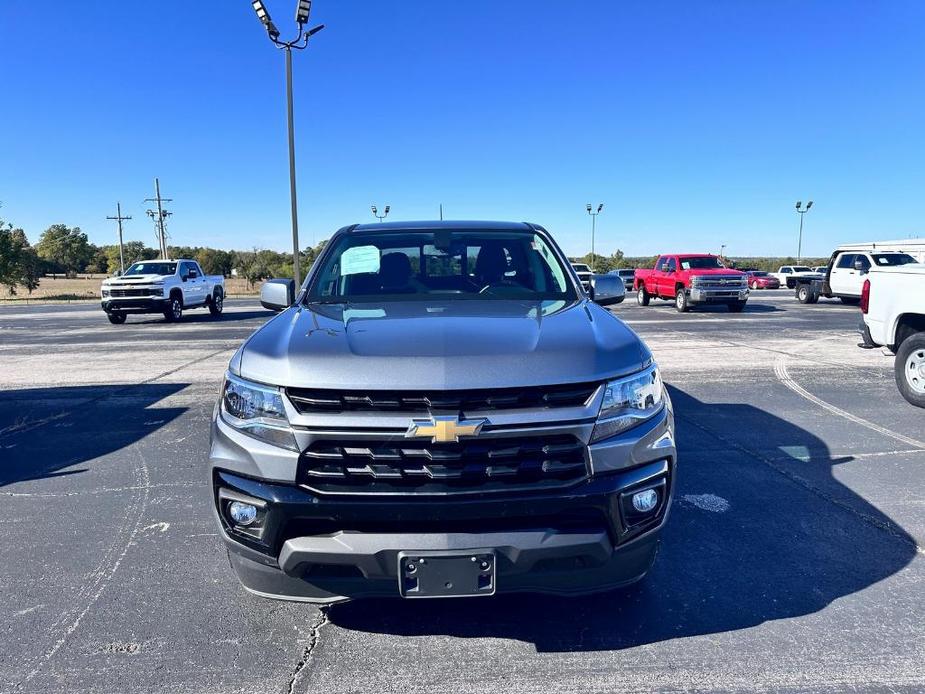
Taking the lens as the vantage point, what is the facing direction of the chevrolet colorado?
facing the viewer

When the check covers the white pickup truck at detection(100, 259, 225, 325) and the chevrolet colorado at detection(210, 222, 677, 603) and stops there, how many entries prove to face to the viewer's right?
0

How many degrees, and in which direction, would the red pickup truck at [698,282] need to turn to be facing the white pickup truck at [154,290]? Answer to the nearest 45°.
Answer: approximately 90° to its right

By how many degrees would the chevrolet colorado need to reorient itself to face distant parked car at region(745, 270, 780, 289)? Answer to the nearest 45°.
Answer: approximately 135° to its left

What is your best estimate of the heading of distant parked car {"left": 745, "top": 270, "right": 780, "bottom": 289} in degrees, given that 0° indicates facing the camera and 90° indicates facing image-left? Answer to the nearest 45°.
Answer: approximately 315°

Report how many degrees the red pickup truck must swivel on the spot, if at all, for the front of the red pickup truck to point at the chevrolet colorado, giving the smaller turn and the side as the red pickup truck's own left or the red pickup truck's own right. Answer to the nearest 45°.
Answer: approximately 45° to the red pickup truck's own right

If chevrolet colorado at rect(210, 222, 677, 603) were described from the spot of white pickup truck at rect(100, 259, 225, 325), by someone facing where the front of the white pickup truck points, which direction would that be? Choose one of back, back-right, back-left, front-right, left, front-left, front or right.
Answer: front-left

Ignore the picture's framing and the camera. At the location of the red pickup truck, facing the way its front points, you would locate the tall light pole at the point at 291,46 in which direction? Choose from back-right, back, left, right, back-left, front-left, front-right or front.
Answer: right

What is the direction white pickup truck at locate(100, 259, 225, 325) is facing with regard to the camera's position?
facing the viewer and to the left of the viewer

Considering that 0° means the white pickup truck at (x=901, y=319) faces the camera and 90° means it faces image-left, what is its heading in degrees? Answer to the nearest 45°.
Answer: approximately 315°
